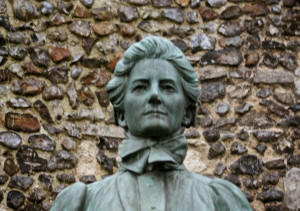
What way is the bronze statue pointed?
toward the camera
